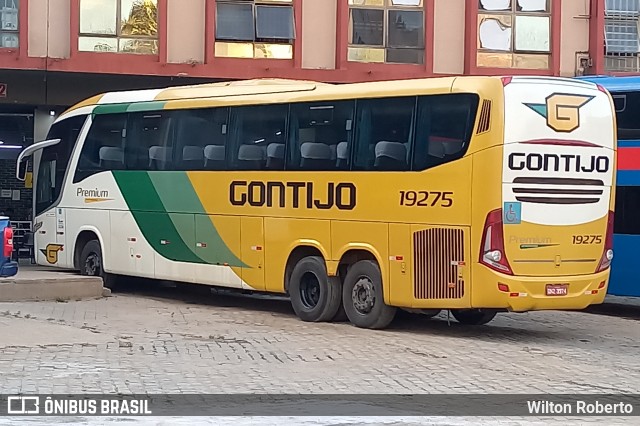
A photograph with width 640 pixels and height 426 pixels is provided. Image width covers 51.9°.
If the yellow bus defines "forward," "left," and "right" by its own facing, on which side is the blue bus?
on its right

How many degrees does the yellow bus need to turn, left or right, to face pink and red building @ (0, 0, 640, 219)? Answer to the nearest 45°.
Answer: approximately 45° to its right

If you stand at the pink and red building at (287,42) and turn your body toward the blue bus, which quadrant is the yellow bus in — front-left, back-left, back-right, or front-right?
front-right

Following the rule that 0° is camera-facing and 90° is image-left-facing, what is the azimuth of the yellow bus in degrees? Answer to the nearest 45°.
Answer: approximately 135°

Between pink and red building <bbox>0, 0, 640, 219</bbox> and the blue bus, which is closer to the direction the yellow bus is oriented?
the pink and red building

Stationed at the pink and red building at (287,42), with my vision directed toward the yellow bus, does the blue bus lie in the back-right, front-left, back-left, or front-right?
front-left
